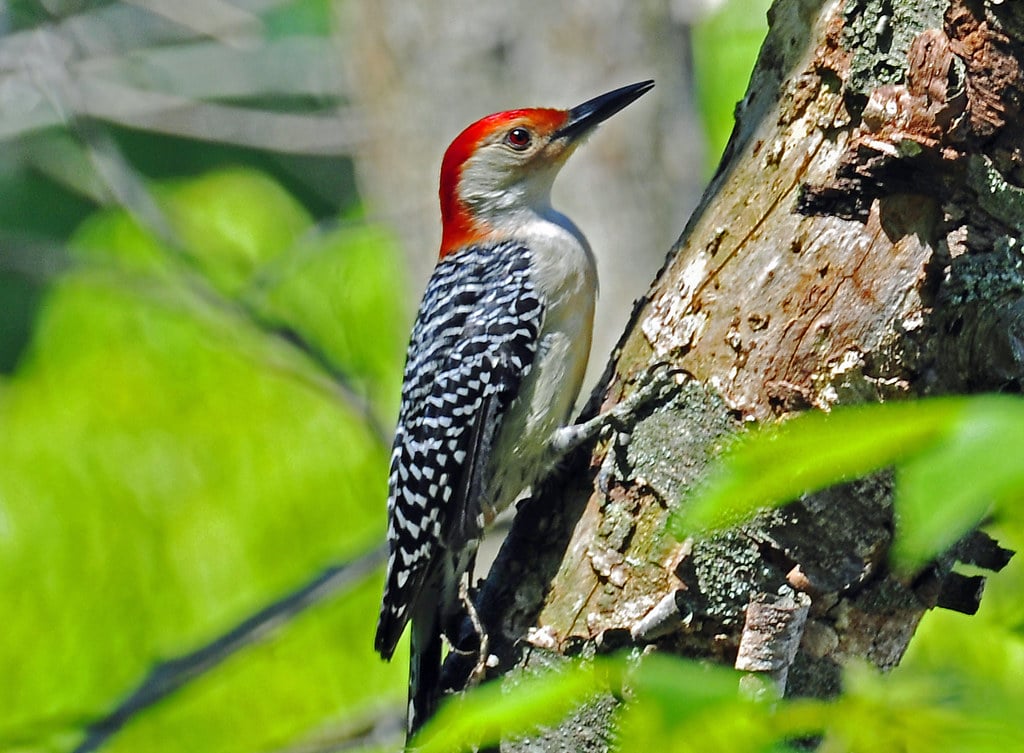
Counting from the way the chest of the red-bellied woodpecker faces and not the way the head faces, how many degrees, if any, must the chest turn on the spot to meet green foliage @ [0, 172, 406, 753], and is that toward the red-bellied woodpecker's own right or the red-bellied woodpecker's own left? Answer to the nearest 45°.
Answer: approximately 135° to the red-bellied woodpecker's own left

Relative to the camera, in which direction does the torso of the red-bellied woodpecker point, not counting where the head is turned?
to the viewer's right
